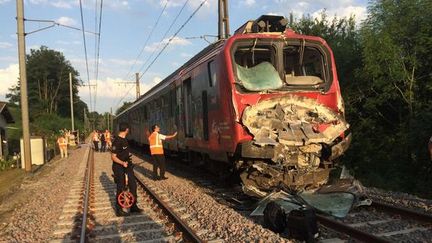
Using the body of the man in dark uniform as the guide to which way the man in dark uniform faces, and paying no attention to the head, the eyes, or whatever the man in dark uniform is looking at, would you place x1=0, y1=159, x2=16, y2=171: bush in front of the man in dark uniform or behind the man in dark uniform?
behind

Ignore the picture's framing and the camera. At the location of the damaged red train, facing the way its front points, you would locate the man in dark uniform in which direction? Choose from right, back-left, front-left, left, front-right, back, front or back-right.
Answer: front-right

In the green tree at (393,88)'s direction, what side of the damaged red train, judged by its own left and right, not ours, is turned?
left

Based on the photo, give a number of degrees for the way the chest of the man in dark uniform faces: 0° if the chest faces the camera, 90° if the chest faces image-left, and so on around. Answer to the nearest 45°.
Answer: approximately 315°

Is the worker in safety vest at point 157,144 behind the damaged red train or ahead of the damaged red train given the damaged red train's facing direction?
behind

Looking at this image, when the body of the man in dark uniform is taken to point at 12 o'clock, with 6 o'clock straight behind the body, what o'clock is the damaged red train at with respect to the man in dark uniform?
The damaged red train is roughly at 11 o'clock from the man in dark uniform.

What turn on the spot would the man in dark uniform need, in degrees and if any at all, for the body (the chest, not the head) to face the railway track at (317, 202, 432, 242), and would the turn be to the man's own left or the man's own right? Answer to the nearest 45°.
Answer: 0° — they already face it

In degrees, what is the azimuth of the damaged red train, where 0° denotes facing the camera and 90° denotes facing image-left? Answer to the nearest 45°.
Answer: approximately 315°
